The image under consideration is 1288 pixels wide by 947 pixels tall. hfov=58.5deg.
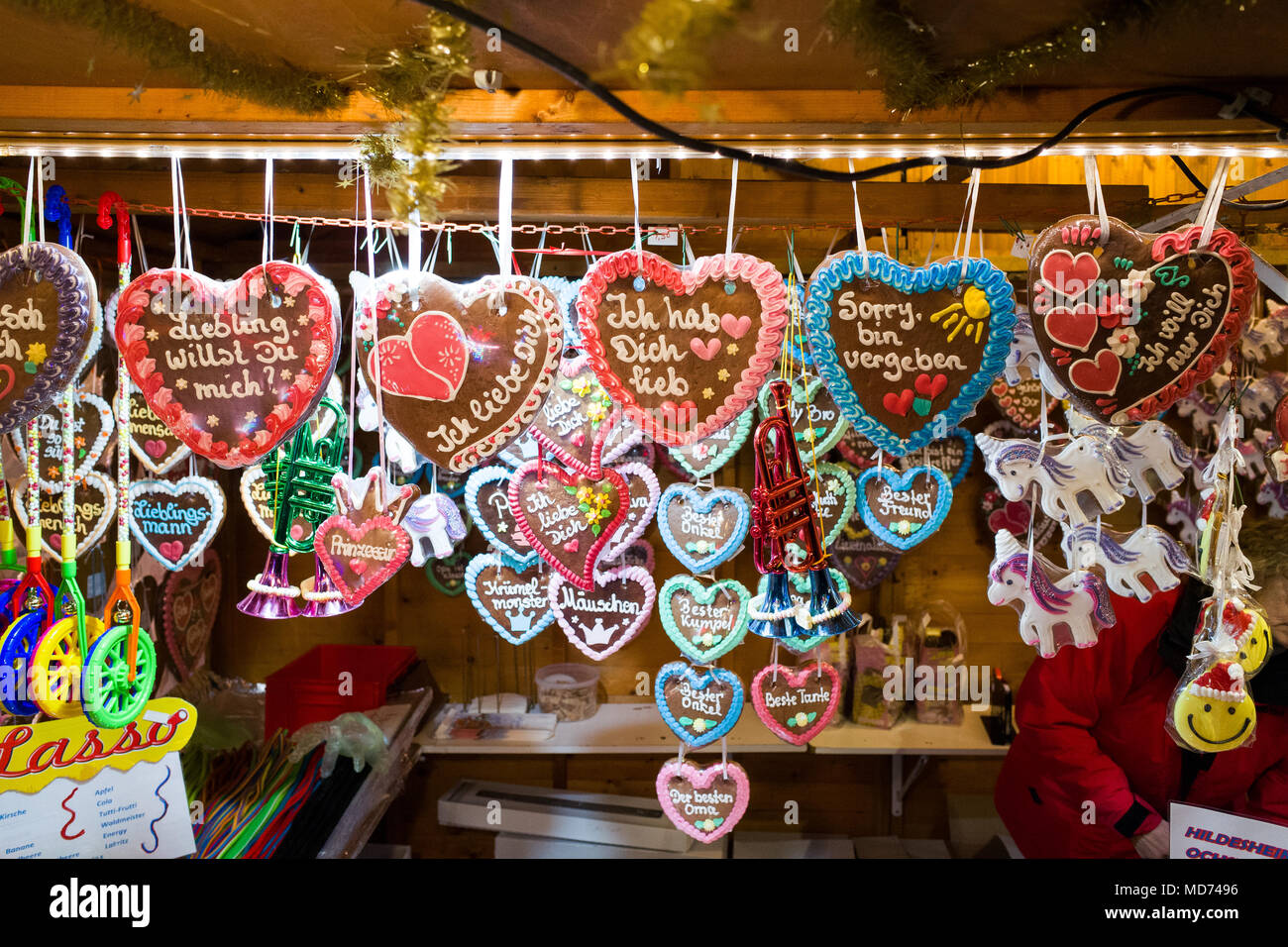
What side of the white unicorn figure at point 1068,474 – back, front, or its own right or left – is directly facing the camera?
left

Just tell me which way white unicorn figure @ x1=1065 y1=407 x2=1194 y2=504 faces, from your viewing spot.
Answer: facing to the left of the viewer

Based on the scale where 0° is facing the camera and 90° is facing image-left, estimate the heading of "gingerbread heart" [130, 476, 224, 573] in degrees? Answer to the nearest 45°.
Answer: approximately 0°

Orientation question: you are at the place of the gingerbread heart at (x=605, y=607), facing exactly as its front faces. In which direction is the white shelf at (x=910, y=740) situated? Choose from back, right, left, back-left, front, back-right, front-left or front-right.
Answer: back-left

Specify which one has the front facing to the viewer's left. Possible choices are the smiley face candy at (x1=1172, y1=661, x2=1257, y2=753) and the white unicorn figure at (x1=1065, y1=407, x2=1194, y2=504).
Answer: the white unicorn figure

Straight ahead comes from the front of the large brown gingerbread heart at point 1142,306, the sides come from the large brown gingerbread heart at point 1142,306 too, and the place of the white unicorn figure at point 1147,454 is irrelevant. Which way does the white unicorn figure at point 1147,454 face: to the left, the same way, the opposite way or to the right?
to the right
